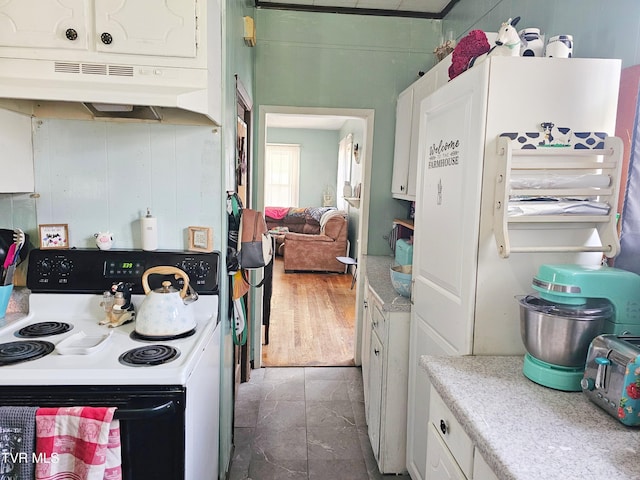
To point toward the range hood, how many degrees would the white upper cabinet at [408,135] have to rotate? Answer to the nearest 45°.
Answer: approximately 45° to its left

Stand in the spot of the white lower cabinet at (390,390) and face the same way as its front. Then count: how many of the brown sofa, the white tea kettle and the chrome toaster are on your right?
1

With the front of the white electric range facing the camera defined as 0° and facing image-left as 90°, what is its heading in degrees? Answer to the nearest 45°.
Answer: approximately 0°

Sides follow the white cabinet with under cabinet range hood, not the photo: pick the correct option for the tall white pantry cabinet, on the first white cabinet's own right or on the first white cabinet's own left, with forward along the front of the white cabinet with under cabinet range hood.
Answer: on the first white cabinet's own left

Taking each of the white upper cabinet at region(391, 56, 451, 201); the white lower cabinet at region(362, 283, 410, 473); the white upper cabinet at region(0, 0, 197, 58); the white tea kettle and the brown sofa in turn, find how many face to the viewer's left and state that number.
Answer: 3

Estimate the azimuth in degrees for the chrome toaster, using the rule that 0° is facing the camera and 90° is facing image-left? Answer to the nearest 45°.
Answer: approximately 45°

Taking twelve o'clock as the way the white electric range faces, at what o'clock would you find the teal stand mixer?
The teal stand mixer is roughly at 10 o'clock from the white electric range.
